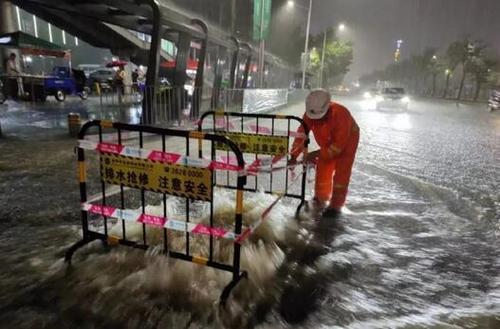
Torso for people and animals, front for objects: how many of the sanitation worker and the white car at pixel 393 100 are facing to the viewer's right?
0

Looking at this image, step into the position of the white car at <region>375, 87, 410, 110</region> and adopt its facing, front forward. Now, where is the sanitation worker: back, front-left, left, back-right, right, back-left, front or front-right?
front

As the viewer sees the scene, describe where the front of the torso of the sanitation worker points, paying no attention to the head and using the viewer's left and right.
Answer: facing the viewer and to the left of the viewer

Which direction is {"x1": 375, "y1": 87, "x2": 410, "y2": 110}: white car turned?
toward the camera

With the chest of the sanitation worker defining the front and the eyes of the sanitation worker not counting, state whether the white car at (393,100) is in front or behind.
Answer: behind

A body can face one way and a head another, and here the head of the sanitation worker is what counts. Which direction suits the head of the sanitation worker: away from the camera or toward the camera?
toward the camera
